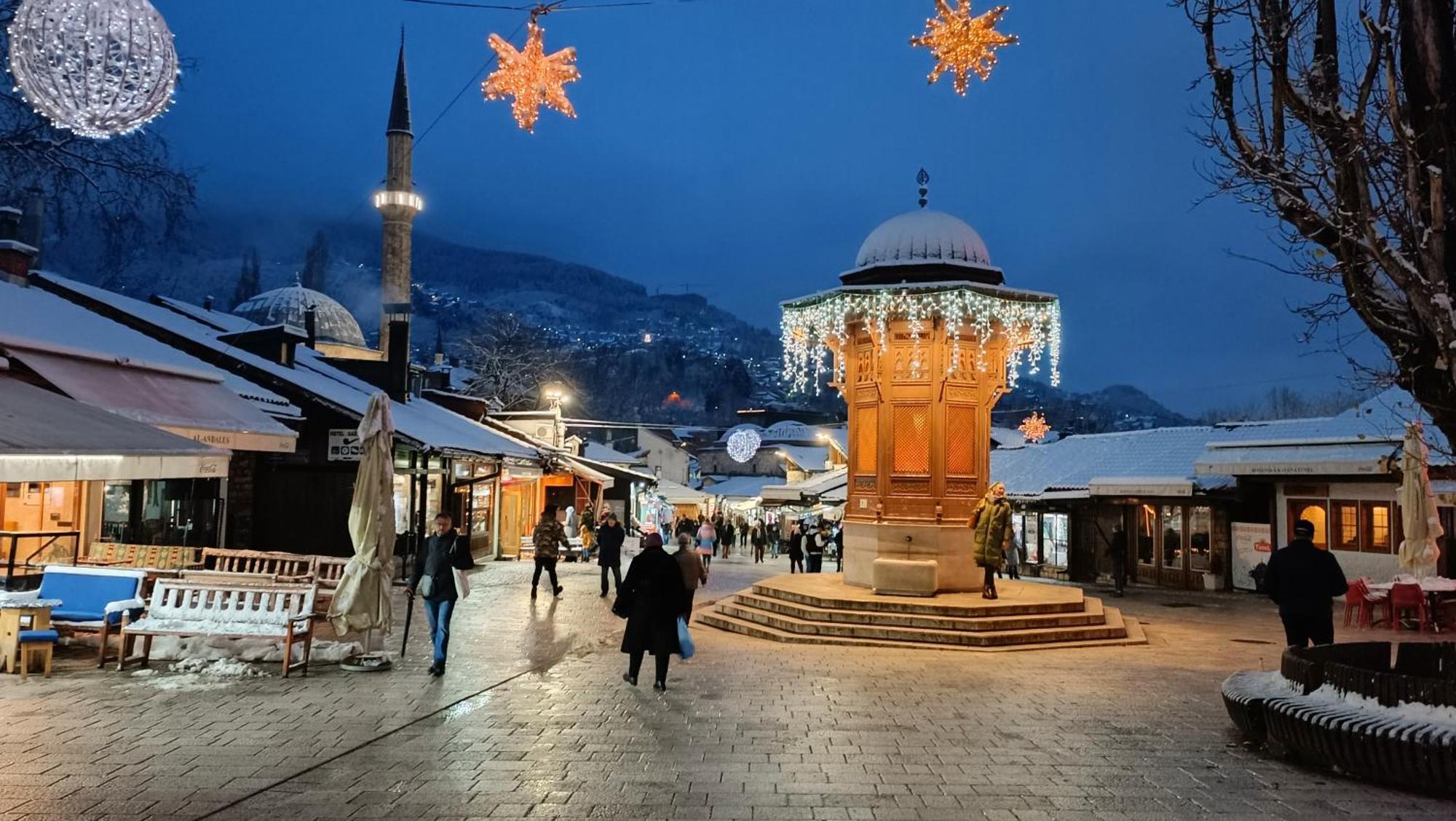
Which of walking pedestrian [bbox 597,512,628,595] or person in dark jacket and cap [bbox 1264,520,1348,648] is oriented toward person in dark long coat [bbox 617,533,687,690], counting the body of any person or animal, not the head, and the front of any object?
the walking pedestrian

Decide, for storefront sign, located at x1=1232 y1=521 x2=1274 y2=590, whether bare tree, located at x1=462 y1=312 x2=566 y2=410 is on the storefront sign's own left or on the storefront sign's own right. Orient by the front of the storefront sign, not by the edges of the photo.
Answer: on the storefront sign's own right

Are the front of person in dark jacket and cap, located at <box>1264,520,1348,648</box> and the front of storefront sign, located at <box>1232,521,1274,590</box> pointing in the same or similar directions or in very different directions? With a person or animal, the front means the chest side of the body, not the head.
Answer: very different directions

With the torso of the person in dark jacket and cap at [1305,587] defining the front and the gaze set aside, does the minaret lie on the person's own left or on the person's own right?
on the person's own left

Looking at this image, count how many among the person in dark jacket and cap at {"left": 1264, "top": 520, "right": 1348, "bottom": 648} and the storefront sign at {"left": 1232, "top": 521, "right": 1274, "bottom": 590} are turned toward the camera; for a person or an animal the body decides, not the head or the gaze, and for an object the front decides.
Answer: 1

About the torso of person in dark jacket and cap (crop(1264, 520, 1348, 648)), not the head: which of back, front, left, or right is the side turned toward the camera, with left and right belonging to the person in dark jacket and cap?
back

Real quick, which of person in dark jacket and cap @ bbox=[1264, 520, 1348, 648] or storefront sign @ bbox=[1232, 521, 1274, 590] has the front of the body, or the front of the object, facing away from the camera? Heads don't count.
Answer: the person in dark jacket and cap

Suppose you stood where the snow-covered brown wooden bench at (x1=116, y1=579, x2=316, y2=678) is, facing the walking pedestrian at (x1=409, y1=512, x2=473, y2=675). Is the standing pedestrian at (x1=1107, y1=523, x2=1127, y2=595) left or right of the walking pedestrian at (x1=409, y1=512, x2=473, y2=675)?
left

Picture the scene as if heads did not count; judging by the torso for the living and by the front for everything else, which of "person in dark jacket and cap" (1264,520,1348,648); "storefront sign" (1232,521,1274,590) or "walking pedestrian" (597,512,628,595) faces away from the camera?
the person in dark jacket and cap

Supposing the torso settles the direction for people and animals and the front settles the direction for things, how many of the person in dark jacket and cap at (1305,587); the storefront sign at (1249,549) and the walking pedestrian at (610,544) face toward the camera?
2

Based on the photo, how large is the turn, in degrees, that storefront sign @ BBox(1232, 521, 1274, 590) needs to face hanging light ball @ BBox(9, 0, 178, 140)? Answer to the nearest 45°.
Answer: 0° — it already faces it

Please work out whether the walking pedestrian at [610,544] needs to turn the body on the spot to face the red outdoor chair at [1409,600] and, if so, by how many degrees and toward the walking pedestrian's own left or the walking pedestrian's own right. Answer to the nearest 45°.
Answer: approximately 90° to the walking pedestrian's own left

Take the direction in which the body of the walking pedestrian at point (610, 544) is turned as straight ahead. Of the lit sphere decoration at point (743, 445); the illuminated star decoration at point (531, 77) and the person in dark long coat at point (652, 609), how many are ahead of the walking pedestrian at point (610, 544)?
2

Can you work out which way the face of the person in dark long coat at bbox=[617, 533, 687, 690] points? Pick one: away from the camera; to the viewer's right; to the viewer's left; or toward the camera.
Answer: away from the camera

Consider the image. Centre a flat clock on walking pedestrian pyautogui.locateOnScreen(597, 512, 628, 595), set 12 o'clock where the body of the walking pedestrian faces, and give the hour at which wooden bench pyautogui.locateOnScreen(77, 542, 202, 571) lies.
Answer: The wooden bench is roughly at 2 o'clock from the walking pedestrian.

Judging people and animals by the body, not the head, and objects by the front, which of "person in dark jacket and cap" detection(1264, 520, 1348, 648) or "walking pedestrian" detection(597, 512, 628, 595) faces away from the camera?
the person in dark jacket and cap

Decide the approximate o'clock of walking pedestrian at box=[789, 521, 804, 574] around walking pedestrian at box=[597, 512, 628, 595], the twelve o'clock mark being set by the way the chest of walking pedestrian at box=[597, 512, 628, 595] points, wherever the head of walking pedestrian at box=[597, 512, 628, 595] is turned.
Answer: walking pedestrian at box=[789, 521, 804, 574] is roughly at 7 o'clock from walking pedestrian at box=[597, 512, 628, 595].

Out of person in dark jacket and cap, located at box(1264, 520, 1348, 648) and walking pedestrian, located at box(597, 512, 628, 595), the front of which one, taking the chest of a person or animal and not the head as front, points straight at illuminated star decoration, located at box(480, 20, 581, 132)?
the walking pedestrian
